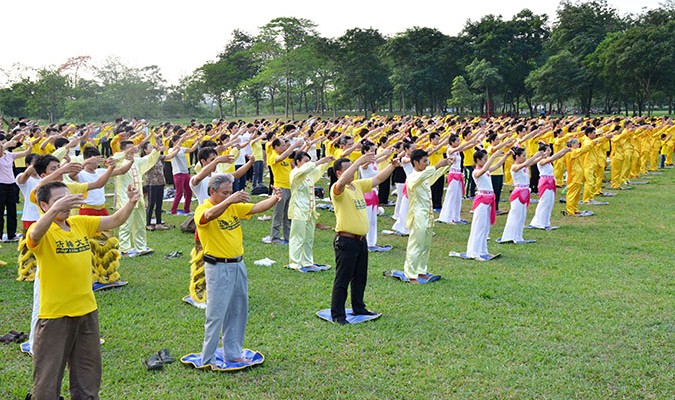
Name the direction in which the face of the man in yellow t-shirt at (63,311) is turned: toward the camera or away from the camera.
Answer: toward the camera

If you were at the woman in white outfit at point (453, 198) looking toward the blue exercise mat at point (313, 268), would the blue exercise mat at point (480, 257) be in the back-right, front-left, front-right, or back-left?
front-left

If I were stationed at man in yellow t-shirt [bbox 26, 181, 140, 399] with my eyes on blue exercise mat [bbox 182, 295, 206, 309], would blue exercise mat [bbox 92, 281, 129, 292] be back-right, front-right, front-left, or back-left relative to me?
front-left

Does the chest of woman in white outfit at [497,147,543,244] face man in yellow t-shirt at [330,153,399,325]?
no

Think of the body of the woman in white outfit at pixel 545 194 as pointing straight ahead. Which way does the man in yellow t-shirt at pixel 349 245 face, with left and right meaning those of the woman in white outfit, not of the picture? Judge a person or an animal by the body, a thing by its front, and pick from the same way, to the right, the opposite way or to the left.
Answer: the same way

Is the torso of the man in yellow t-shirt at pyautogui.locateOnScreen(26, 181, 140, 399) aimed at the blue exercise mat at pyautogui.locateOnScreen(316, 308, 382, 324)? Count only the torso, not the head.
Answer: no

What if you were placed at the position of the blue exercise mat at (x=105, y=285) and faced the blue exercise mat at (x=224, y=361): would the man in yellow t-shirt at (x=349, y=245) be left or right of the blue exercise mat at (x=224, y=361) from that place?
left

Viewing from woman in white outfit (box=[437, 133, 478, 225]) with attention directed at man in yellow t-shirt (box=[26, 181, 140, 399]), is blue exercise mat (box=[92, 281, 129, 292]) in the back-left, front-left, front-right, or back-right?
front-right
